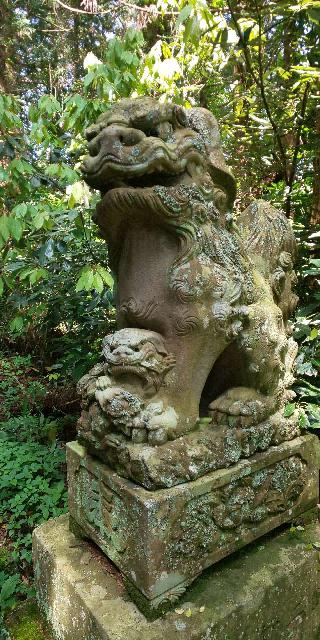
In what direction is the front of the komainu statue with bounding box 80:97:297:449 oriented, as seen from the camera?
facing the viewer and to the left of the viewer

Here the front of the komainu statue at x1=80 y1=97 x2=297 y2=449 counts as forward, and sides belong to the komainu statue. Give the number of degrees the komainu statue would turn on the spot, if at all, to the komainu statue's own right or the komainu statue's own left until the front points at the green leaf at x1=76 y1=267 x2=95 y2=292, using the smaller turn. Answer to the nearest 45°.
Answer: approximately 90° to the komainu statue's own right

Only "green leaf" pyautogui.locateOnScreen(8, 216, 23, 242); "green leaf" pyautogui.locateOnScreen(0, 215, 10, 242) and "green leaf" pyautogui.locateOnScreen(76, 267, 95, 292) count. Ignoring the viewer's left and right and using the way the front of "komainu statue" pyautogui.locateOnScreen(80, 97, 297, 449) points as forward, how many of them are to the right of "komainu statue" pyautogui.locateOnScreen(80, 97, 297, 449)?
3

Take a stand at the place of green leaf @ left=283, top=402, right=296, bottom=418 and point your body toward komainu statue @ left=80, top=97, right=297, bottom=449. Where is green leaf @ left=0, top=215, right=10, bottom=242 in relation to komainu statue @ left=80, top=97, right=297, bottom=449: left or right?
right

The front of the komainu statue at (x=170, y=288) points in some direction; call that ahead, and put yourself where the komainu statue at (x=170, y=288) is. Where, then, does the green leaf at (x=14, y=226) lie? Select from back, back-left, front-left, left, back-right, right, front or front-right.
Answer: right

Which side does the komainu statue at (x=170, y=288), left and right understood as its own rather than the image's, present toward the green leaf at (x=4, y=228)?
right

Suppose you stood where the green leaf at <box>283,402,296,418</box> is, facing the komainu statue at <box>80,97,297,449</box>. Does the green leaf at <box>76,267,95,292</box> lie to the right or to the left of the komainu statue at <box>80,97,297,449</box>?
right
